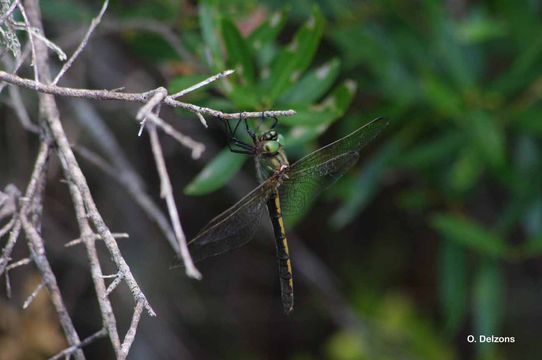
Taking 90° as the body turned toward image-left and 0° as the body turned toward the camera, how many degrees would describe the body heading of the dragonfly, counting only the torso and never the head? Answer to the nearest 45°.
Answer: approximately 180°

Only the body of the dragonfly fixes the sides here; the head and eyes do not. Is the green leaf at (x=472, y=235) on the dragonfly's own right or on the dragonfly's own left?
on the dragonfly's own right

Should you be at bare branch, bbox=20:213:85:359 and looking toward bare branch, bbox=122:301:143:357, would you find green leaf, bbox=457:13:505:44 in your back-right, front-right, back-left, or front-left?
front-left

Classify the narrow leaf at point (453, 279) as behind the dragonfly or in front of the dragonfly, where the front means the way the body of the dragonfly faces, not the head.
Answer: in front

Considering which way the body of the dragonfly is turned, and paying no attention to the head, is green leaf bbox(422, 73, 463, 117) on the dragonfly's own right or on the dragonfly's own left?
on the dragonfly's own right
